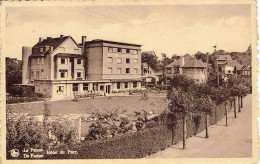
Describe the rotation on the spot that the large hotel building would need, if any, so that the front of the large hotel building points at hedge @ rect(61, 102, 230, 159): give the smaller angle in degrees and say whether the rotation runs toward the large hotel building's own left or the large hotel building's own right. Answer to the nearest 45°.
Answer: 0° — it already faces it

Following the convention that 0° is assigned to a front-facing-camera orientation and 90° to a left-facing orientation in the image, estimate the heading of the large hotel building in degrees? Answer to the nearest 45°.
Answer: approximately 315°

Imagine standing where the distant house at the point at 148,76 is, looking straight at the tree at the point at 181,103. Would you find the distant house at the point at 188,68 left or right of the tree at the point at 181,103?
left

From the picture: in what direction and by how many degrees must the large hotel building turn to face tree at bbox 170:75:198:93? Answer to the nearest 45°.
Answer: approximately 45° to its left

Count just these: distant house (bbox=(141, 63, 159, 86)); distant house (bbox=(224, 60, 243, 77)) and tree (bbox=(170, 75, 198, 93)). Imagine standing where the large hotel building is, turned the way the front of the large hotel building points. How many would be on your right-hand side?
0

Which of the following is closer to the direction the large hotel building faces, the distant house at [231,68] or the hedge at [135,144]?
the hedge
